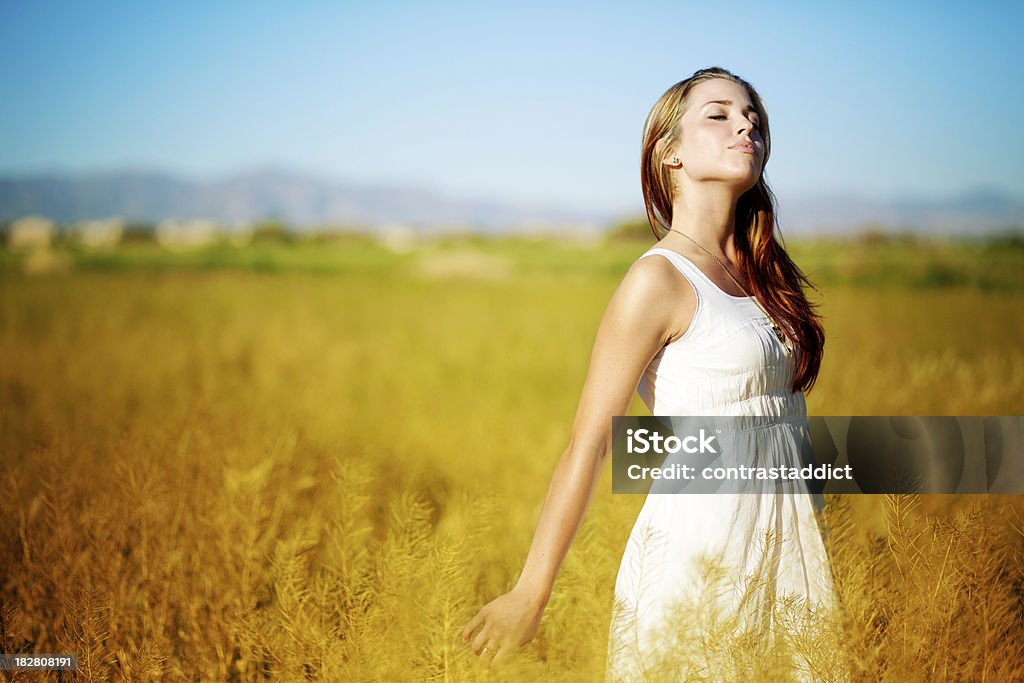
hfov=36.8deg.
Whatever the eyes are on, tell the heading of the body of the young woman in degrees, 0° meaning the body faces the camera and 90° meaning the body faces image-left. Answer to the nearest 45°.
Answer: approximately 315°

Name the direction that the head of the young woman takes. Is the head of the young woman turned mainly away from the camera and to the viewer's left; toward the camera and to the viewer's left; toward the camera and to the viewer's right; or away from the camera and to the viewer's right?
toward the camera and to the viewer's right
